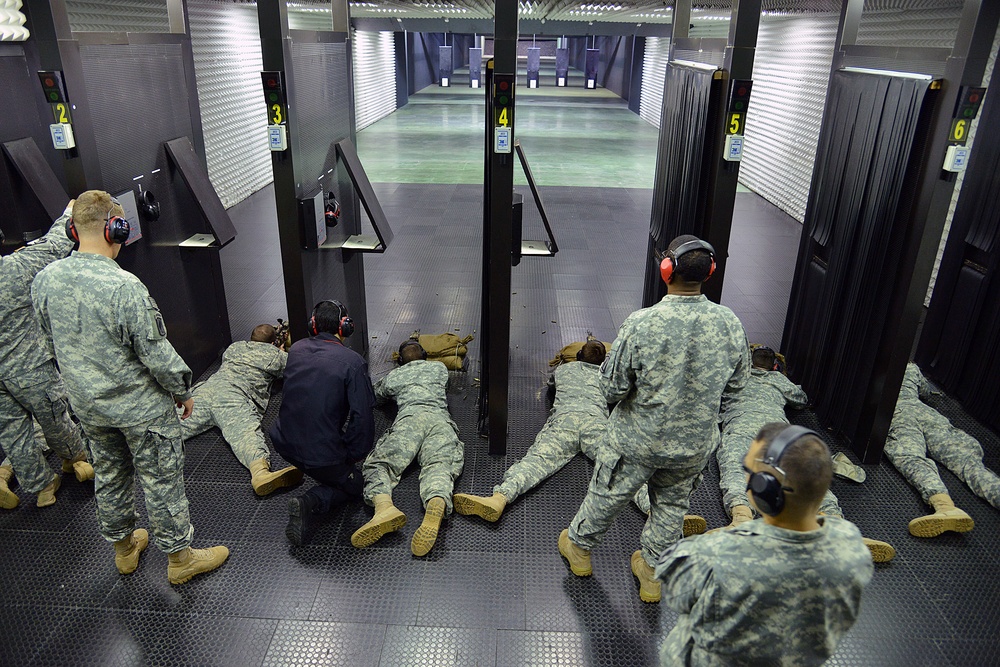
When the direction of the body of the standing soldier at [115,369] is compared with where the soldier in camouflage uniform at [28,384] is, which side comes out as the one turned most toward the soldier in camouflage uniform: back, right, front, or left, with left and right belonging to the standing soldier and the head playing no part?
left

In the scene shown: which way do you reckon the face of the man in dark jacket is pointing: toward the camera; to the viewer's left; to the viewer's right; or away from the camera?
away from the camera

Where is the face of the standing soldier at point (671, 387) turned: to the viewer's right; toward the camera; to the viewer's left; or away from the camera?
away from the camera

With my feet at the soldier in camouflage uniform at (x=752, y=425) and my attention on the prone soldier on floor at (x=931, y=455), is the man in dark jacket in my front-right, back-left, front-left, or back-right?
back-right

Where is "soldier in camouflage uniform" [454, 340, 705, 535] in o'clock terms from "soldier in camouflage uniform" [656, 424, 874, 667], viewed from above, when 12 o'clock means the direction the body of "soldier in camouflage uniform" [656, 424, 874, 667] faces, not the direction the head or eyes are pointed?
"soldier in camouflage uniform" [454, 340, 705, 535] is roughly at 11 o'clock from "soldier in camouflage uniform" [656, 424, 874, 667].

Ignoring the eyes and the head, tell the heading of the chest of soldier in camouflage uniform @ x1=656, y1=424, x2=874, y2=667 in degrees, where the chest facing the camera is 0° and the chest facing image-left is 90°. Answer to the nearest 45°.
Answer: approximately 180°

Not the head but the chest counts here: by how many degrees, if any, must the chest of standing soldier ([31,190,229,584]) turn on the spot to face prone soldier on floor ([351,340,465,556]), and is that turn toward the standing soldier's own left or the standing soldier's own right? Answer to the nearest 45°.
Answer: approximately 45° to the standing soldier's own right

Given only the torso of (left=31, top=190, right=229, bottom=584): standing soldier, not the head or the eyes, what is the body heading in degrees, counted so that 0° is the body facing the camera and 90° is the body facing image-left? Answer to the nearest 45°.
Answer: approximately 225°

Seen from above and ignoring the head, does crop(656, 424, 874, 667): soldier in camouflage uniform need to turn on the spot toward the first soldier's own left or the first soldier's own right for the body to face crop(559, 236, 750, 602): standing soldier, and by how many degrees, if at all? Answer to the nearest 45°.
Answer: approximately 45° to the first soldier's own left

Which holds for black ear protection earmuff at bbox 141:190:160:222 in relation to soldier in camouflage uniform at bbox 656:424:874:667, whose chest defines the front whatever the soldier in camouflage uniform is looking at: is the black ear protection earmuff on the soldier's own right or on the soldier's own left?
on the soldier's own left

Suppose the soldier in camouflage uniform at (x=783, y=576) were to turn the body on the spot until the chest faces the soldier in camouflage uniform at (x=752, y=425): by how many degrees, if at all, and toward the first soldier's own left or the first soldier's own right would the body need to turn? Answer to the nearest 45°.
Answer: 0° — they already face them
